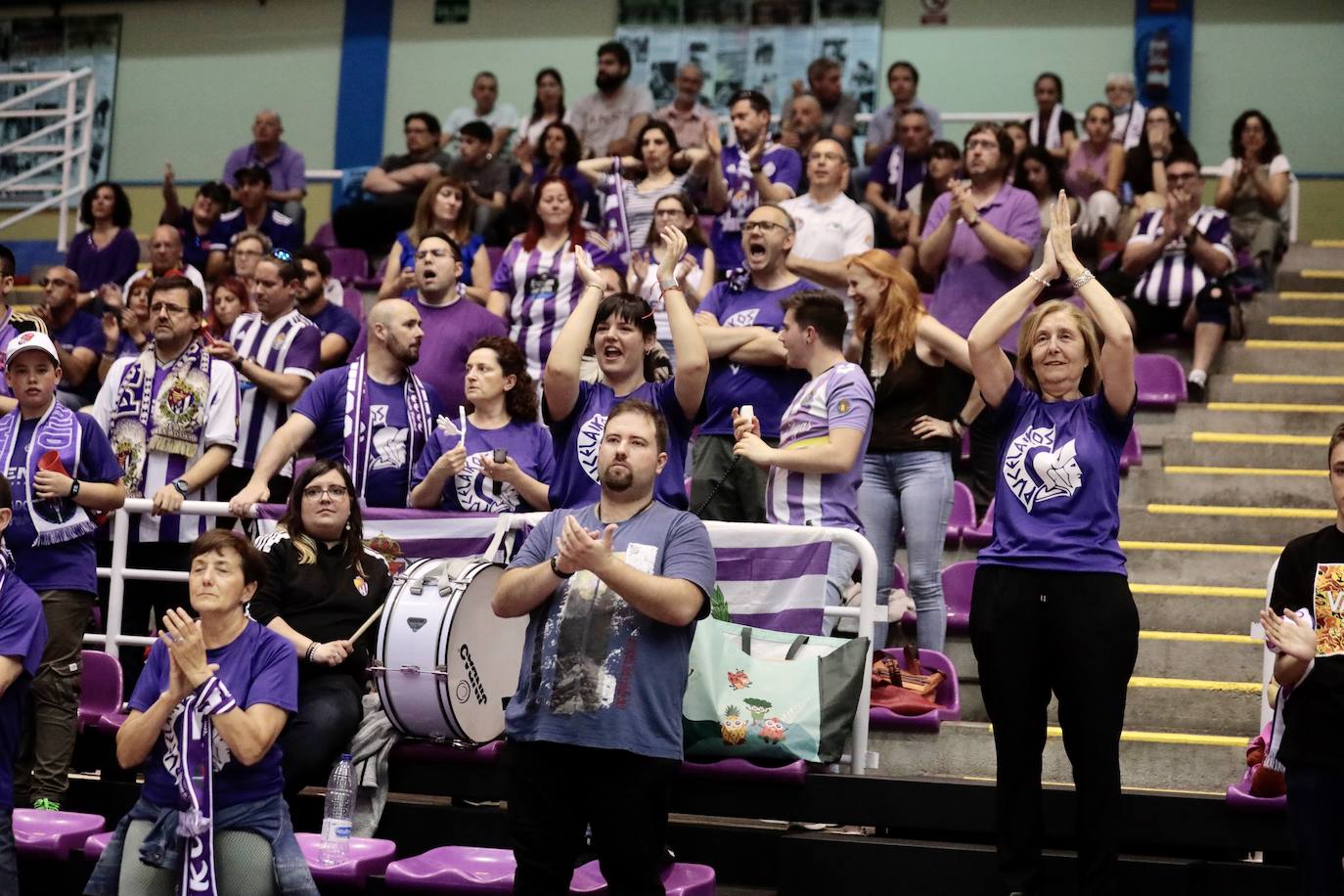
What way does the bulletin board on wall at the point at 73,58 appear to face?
toward the camera

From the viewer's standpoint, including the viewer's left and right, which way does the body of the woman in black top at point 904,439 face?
facing the viewer and to the left of the viewer

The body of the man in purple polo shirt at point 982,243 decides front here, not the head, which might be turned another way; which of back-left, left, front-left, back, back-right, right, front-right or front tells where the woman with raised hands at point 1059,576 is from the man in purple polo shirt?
front-left

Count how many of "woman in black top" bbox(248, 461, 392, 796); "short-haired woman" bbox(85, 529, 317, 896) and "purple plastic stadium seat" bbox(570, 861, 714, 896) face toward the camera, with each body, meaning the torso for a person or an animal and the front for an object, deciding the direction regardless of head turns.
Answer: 3

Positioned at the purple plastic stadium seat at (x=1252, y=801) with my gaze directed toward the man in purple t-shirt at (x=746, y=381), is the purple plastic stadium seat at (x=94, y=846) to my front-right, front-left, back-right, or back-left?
front-left

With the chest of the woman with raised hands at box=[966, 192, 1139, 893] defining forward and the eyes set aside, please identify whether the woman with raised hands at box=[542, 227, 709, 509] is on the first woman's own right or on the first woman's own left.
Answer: on the first woman's own right

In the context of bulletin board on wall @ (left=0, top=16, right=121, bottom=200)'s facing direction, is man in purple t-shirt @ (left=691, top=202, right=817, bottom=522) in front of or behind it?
in front

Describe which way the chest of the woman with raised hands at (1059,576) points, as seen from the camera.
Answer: toward the camera

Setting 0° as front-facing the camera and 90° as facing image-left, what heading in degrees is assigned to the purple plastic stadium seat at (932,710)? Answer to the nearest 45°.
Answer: approximately 45°

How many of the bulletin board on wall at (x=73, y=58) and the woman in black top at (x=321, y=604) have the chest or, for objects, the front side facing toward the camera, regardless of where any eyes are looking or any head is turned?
2

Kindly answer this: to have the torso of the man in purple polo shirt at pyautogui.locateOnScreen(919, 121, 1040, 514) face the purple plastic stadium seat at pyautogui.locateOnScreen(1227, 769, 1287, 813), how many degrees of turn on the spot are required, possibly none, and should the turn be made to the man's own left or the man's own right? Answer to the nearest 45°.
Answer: approximately 45° to the man's own left

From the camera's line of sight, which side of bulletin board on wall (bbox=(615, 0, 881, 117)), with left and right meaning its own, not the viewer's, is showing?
front
